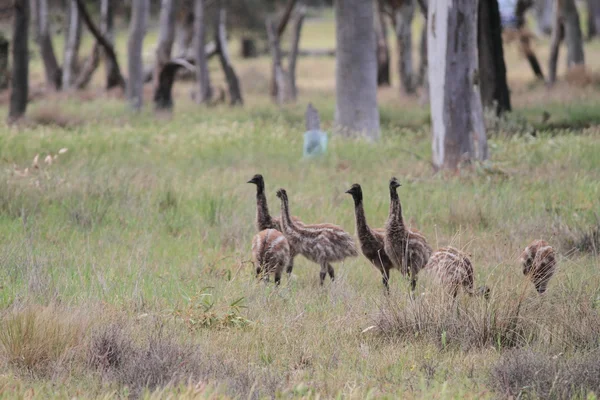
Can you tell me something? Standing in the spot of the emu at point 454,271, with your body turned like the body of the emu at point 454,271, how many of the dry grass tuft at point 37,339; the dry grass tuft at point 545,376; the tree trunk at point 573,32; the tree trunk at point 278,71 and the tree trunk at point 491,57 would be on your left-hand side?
3

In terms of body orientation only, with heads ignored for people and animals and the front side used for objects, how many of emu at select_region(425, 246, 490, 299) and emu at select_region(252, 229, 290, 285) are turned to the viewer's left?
0

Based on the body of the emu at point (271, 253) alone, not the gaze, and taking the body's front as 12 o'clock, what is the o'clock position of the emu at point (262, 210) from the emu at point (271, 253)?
the emu at point (262, 210) is roughly at 12 o'clock from the emu at point (271, 253).

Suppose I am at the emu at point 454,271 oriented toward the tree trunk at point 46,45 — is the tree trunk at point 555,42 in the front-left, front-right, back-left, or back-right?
front-right

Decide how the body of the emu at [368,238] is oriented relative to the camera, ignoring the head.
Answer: to the viewer's left

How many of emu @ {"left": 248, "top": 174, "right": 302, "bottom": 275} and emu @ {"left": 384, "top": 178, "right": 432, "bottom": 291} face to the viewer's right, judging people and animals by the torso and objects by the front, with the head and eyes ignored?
0

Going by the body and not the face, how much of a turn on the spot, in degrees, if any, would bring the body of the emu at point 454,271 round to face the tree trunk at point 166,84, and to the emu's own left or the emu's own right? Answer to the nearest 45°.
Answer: approximately 135° to the emu's own left

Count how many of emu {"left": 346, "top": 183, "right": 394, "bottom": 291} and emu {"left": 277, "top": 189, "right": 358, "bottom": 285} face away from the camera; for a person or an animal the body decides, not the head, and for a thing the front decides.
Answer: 0

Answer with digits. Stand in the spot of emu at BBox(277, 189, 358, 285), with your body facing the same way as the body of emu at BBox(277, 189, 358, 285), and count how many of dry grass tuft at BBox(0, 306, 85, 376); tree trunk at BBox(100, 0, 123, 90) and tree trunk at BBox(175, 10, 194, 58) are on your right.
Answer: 2

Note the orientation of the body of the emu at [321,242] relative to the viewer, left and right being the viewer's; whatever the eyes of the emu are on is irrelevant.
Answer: facing to the left of the viewer

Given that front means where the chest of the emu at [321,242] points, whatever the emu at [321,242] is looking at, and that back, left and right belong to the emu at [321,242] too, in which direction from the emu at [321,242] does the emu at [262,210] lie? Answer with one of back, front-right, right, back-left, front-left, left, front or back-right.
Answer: front-right

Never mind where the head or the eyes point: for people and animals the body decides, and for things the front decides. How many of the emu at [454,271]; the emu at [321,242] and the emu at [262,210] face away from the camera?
0

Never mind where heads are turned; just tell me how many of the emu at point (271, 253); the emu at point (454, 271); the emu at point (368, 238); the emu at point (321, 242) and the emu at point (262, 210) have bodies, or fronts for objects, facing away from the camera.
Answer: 1

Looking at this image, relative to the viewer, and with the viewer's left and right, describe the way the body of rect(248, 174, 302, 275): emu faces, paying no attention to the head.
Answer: facing to the left of the viewer

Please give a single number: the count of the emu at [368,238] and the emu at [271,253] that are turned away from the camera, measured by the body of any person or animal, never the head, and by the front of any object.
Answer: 1

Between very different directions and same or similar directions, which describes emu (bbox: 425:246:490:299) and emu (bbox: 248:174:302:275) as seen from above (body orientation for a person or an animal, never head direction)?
very different directions
